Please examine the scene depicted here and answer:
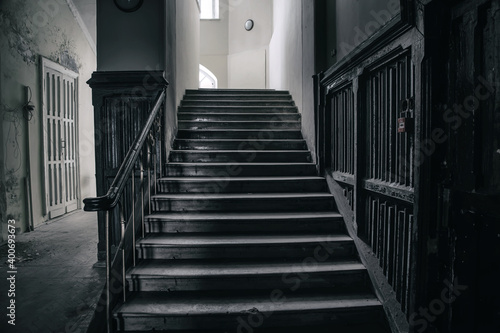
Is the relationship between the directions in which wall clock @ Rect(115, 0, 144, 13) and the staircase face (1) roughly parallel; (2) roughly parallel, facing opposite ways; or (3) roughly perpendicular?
roughly parallel

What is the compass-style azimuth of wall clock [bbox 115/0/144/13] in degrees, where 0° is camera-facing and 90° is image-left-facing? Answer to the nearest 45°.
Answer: approximately 0°

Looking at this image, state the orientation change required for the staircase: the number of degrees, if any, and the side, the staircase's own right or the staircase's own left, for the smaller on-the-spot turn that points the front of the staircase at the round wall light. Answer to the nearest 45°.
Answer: approximately 180°

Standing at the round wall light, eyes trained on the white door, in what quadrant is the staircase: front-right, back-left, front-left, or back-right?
front-left

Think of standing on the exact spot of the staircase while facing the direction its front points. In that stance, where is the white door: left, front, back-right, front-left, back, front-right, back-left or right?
back-right

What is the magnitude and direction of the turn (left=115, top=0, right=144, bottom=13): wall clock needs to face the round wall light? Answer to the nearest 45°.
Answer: approximately 135° to its left

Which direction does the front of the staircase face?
toward the camera

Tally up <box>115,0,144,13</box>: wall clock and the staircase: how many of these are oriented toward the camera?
2
